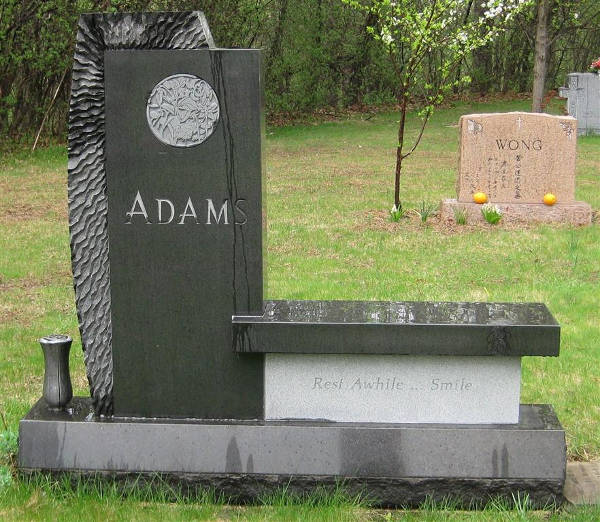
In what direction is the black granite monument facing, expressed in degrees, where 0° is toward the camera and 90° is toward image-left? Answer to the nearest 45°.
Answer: approximately 0°

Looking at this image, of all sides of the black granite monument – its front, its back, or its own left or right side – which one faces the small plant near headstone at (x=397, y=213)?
back

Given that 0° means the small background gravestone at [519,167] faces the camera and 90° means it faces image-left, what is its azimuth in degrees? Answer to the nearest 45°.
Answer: approximately 0°

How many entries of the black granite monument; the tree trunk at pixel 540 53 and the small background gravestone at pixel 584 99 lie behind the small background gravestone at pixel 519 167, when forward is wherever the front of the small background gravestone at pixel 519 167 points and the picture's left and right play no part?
2

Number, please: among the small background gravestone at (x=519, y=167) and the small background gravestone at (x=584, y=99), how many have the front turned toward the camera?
2

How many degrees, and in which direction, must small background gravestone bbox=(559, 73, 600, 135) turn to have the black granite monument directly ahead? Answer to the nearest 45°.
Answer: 0° — it already faces it

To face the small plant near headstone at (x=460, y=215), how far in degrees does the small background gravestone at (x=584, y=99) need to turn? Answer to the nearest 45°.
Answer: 0° — it already faces it
